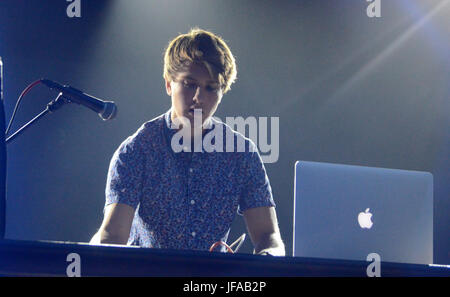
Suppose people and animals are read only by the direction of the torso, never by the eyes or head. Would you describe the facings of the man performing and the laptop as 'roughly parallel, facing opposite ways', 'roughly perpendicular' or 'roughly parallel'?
roughly parallel, facing opposite ways

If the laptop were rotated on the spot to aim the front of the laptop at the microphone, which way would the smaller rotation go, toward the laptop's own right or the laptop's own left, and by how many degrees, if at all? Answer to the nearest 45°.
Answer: approximately 90° to the laptop's own left

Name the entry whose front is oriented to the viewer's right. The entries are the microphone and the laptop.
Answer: the microphone

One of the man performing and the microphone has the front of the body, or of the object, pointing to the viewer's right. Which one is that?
the microphone

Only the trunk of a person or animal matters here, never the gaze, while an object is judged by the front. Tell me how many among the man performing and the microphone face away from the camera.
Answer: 0

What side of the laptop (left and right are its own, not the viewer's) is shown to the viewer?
back

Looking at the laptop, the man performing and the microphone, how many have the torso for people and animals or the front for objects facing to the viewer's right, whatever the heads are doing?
1

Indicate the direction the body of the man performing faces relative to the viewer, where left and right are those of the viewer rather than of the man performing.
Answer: facing the viewer

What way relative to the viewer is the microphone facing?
to the viewer's right

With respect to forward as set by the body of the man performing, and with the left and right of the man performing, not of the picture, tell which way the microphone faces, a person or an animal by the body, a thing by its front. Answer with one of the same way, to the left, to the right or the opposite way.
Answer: to the left

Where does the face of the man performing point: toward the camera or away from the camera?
toward the camera
